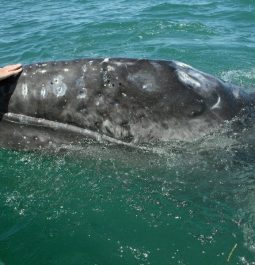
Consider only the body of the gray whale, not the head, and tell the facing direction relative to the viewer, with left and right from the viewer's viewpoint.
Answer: facing to the left of the viewer
